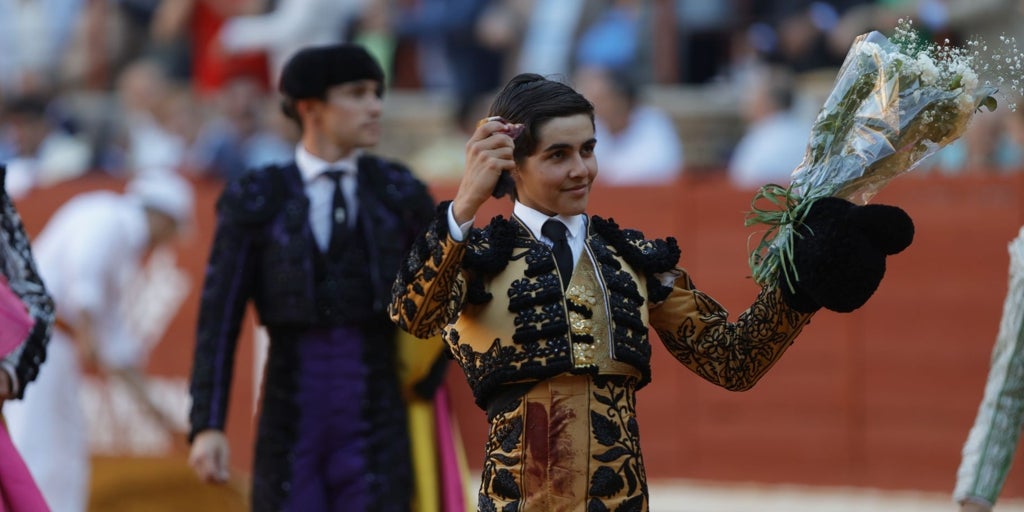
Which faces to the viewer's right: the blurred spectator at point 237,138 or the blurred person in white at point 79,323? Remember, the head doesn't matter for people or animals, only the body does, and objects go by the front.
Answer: the blurred person in white at point 79,323

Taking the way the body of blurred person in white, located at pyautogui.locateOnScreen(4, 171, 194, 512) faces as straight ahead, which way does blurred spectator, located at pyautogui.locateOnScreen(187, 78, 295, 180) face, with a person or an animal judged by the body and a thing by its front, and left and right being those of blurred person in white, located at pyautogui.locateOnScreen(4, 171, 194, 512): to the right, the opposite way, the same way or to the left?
to the right

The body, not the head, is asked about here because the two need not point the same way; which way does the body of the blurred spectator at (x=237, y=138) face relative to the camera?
toward the camera

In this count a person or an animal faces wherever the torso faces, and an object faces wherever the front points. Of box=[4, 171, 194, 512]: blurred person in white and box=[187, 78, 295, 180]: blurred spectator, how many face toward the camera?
1

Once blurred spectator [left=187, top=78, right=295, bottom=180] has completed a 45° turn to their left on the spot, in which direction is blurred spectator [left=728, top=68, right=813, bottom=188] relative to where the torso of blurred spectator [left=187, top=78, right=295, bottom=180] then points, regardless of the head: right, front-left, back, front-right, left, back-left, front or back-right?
front

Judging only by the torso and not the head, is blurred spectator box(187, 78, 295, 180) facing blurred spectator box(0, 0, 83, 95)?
no

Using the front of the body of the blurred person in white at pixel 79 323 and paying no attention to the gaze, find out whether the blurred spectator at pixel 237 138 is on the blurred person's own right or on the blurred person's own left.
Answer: on the blurred person's own left

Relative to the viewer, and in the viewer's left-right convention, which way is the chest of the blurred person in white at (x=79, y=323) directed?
facing to the right of the viewer
